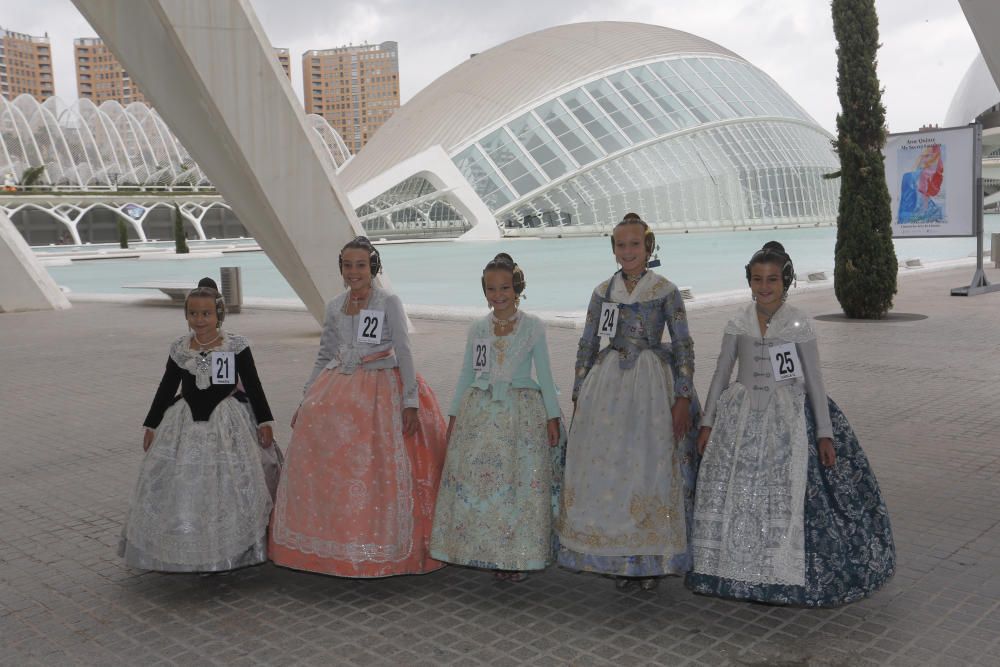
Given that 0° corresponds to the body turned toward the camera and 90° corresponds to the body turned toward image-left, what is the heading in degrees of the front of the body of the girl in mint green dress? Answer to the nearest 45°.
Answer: approximately 0°

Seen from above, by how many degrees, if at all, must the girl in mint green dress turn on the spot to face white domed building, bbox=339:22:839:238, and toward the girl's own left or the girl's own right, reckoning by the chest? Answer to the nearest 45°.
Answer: approximately 180°

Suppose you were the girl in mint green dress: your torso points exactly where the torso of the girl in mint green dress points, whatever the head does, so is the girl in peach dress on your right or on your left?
on your right

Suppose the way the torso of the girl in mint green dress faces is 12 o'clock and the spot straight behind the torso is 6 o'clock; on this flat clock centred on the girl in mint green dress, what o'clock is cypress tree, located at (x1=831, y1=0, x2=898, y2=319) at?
The cypress tree is roughly at 7 o'clock from the girl in mint green dress.
